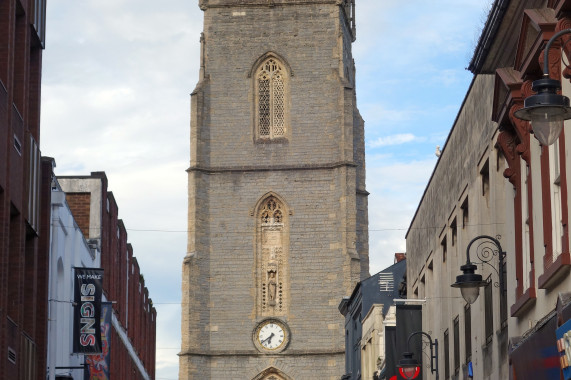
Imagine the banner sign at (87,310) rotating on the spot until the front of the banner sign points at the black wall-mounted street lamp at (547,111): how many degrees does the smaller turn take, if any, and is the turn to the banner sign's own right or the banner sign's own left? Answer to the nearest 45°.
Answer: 0° — it already faces it

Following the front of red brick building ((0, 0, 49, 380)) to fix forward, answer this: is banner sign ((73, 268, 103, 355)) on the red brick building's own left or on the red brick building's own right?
on the red brick building's own left

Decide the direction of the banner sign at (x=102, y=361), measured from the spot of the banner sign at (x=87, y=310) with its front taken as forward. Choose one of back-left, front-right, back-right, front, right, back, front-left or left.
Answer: back

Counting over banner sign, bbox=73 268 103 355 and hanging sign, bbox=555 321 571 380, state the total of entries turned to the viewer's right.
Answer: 0

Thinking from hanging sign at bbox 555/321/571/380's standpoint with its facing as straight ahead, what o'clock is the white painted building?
The white painted building is roughly at 5 o'clock from the hanging sign.

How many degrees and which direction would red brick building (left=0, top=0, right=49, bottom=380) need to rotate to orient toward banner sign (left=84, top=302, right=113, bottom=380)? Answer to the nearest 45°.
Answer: approximately 90° to its left

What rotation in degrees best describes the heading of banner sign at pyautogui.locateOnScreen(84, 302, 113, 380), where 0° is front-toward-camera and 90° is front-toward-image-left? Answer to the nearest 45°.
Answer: approximately 0°

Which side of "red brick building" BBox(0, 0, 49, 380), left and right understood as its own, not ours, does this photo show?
right

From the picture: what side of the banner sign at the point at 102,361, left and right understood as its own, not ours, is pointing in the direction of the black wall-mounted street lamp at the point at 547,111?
front

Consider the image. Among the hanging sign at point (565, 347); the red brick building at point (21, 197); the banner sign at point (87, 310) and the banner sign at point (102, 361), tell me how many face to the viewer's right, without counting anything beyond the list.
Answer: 1
